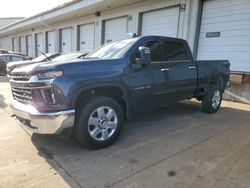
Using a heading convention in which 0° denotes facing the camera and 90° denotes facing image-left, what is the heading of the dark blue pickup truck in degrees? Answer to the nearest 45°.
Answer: approximately 45°

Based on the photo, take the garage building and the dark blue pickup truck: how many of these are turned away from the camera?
0
